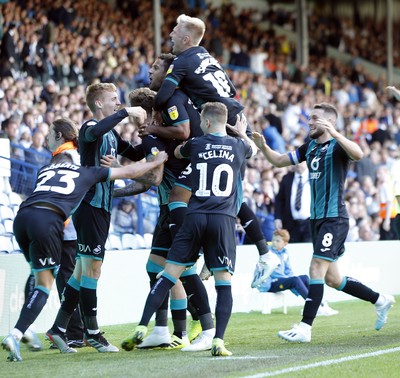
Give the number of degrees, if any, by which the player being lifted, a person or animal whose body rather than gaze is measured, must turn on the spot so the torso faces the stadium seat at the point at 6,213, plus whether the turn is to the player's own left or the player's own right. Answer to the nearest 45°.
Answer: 0° — they already face it

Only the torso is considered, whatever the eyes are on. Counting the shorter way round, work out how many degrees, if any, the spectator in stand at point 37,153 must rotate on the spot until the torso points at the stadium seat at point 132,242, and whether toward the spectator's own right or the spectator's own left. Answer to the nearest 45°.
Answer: approximately 45° to the spectator's own left

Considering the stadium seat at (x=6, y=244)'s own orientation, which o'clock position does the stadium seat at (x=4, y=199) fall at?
the stadium seat at (x=4, y=199) is roughly at 6 o'clock from the stadium seat at (x=6, y=244).

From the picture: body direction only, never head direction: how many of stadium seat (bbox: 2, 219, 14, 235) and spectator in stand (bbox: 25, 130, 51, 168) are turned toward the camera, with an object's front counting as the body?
2

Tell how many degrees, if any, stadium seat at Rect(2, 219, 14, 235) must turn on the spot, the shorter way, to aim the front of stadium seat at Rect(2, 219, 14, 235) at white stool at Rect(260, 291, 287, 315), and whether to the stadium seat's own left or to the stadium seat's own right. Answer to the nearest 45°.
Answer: approximately 90° to the stadium seat's own left

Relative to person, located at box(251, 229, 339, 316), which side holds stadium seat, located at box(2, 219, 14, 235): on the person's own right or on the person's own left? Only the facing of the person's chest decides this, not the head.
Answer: on the person's own right

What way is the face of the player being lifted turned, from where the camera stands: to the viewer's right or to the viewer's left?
to the viewer's left

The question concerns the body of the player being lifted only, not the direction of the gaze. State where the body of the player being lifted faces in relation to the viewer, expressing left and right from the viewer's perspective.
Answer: facing away from the viewer and to the left of the viewer

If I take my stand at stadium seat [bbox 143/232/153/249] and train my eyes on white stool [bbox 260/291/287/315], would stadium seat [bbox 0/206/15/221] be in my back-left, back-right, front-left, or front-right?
back-right
